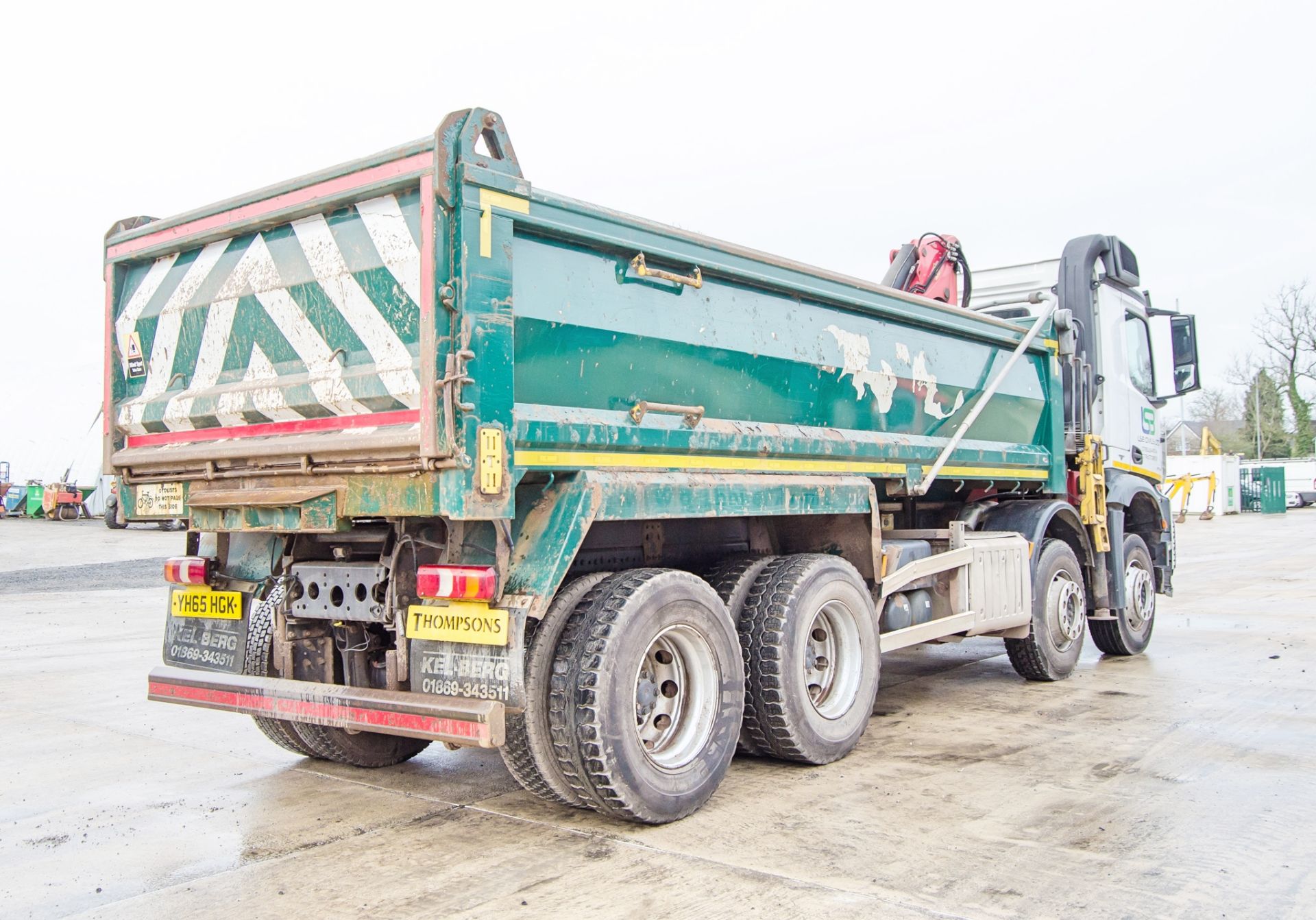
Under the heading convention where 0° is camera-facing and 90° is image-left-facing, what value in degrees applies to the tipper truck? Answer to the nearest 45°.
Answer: approximately 225°
